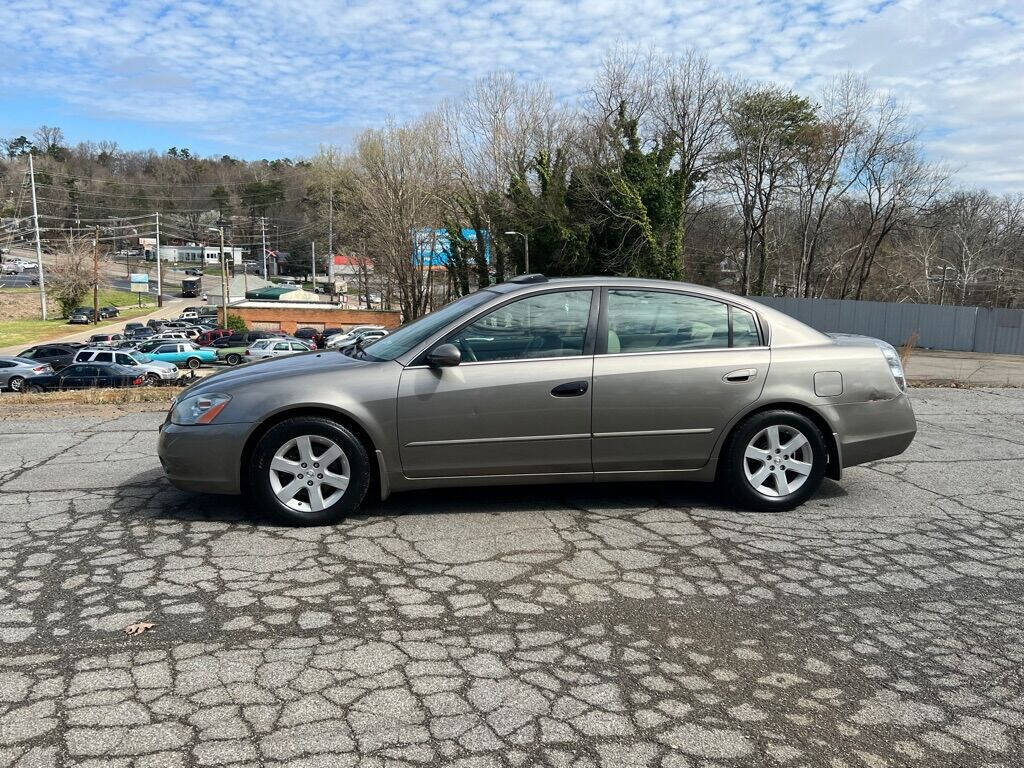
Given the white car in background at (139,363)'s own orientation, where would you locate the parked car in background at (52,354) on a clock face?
The parked car in background is roughly at 7 o'clock from the white car in background.

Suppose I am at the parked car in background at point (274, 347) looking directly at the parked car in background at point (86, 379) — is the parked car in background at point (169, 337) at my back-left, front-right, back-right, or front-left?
back-right

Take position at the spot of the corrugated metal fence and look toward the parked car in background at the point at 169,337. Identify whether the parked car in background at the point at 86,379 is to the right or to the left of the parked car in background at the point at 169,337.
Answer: left
